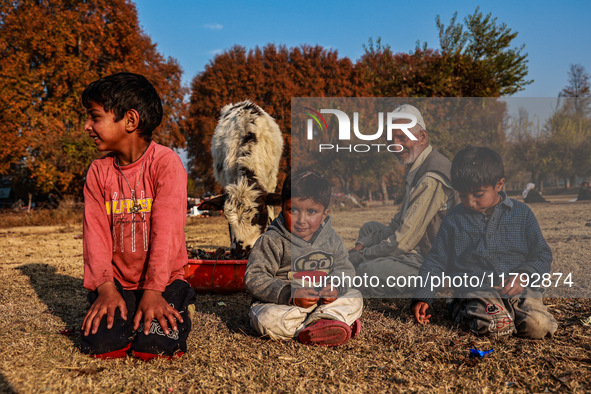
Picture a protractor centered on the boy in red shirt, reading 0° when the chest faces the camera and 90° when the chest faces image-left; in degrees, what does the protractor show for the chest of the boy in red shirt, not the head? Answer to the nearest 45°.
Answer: approximately 0°

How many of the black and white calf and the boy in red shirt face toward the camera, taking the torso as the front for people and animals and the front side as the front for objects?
2

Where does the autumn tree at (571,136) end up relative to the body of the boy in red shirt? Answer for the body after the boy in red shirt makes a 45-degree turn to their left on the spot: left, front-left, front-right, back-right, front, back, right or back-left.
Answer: front-left

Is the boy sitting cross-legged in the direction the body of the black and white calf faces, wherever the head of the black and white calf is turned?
yes

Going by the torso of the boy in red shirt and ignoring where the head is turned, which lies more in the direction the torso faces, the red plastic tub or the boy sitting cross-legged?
the boy sitting cross-legged

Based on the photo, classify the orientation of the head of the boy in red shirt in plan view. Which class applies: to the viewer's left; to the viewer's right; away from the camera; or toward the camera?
to the viewer's left

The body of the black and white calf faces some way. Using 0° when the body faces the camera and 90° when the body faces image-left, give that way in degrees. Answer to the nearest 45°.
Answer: approximately 0°

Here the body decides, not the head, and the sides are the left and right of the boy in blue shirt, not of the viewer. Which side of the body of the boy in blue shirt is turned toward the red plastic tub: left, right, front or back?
right
